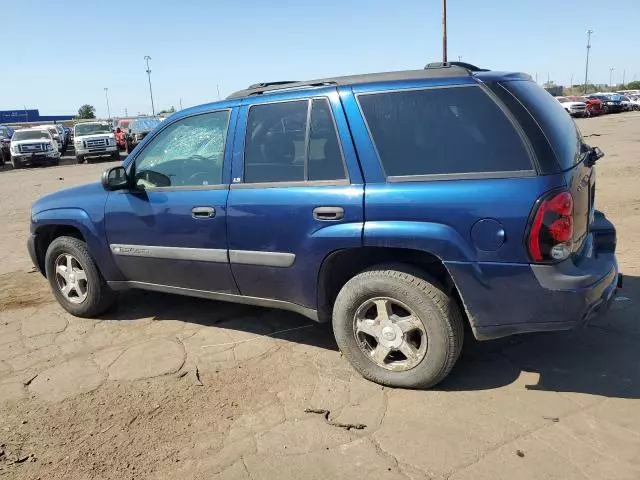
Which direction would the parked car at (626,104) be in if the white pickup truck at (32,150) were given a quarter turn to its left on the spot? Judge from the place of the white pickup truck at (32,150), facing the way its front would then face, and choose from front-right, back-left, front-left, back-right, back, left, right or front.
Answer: front

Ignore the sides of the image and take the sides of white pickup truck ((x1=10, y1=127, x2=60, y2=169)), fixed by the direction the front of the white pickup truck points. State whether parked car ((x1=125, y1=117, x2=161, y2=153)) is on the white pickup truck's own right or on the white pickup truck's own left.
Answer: on the white pickup truck's own left

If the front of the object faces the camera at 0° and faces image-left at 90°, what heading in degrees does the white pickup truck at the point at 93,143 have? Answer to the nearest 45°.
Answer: approximately 0°

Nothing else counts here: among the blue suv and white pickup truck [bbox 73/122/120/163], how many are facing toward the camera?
1

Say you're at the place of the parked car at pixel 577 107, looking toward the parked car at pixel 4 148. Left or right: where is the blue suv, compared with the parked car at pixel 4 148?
left

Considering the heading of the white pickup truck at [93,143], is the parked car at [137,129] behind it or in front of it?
behind

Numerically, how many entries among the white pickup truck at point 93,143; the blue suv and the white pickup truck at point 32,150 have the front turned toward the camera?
2

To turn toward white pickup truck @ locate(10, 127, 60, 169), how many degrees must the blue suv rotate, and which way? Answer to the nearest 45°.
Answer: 0° — it already faces it

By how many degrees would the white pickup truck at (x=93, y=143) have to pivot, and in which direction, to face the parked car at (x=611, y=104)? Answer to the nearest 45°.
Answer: approximately 90° to its left

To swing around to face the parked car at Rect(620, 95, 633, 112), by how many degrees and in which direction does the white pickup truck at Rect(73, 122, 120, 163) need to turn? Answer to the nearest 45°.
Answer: approximately 90° to its left

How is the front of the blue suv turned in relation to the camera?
facing away from the viewer and to the left of the viewer

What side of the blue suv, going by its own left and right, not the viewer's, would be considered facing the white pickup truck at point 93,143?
front

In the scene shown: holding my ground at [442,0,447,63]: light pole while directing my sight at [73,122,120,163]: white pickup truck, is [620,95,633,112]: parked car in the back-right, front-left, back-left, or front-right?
back-right

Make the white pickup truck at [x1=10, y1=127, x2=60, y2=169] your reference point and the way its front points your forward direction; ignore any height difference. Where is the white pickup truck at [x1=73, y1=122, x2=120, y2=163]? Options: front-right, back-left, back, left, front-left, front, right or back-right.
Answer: left
